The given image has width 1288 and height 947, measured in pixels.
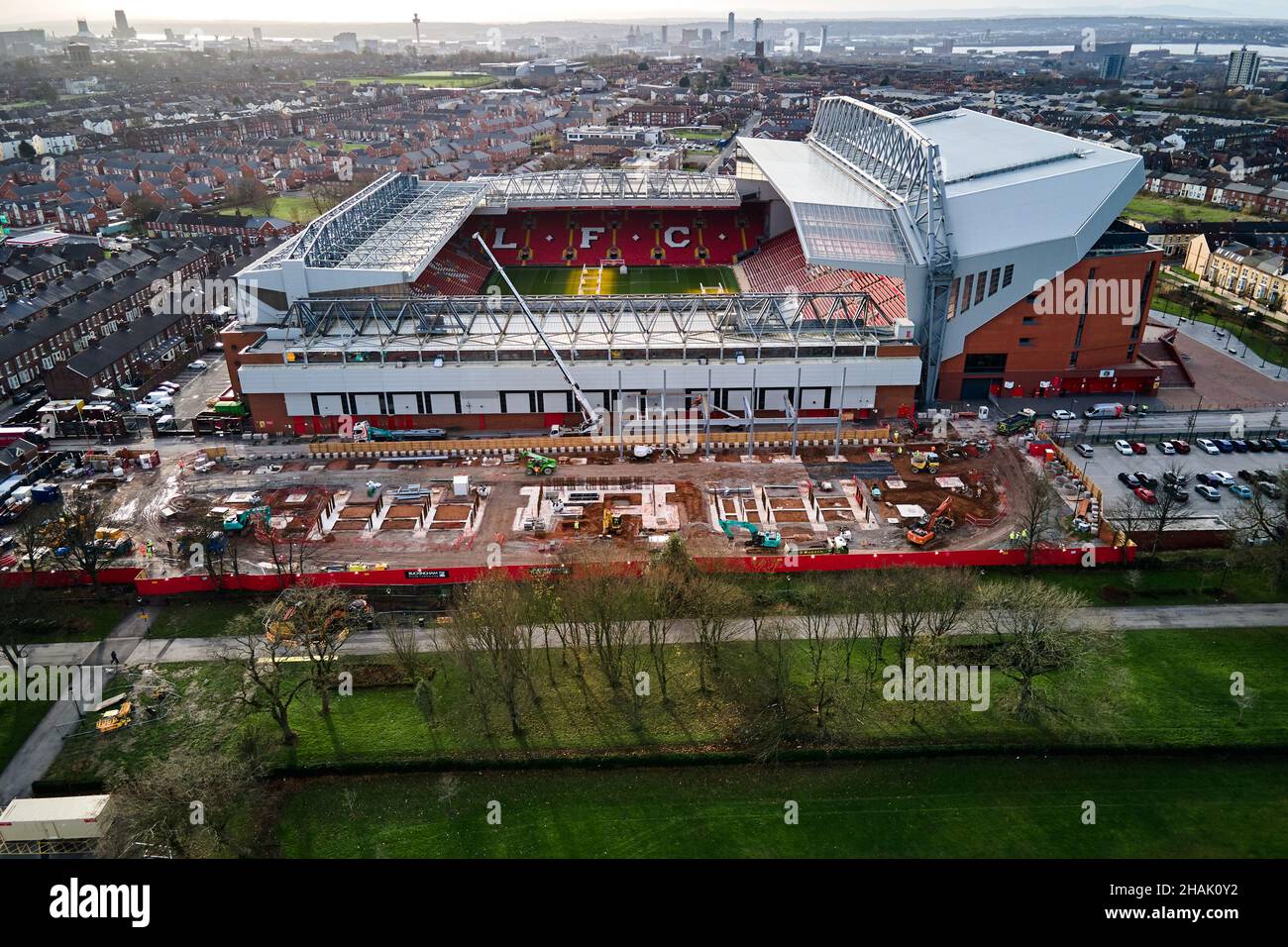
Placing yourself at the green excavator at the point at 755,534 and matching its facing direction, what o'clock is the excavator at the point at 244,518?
The excavator is roughly at 12 o'clock from the green excavator.

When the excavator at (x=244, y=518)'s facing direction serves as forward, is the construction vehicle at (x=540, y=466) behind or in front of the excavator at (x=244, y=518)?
in front

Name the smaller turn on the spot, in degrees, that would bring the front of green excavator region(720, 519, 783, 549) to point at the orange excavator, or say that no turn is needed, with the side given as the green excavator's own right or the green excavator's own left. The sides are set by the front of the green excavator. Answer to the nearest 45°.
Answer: approximately 180°

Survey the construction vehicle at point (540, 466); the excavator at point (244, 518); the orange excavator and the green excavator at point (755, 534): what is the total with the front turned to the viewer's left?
2

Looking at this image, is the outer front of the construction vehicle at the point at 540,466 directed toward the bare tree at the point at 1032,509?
no

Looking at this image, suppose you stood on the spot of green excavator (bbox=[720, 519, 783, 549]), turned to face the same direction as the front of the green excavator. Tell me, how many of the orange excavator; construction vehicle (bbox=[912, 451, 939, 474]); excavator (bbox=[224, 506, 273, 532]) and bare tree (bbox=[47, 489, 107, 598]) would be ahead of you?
2

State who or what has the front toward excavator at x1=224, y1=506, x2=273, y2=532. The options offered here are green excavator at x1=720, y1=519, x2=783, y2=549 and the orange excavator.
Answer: the green excavator

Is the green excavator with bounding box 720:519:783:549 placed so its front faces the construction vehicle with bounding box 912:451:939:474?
no

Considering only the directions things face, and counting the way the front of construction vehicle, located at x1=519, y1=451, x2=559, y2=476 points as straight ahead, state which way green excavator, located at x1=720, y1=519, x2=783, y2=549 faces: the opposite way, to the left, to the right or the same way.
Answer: the same way

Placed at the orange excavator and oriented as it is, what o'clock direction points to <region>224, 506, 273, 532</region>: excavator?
The excavator is roughly at 7 o'clock from the orange excavator.

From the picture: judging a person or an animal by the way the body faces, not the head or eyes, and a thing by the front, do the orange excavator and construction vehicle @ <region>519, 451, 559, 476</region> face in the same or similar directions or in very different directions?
very different directions

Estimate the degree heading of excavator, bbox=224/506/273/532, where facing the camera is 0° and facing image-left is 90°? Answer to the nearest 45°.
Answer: approximately 270°

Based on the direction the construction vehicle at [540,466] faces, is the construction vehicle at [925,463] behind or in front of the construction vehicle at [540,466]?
behind

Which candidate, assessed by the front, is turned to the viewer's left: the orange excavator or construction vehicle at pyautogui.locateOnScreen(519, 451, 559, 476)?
the construction vehicle

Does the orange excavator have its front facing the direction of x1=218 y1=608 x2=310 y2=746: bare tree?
no

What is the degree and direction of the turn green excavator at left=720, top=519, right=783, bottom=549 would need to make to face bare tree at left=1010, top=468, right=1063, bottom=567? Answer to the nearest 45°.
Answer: approximately 180°

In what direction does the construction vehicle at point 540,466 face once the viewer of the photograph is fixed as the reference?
facing to the left of the viewer

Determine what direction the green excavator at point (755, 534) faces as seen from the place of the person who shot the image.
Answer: facing to the left of the viewer

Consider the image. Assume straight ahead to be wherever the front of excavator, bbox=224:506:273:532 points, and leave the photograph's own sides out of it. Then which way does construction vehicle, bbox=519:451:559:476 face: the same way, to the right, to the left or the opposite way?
the opposite way

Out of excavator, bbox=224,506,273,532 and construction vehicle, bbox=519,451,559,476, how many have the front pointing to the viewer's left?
1
